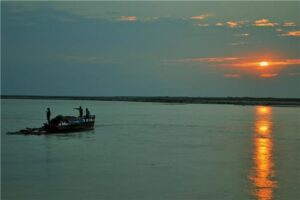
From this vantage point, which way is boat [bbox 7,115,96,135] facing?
to the viewer's left
